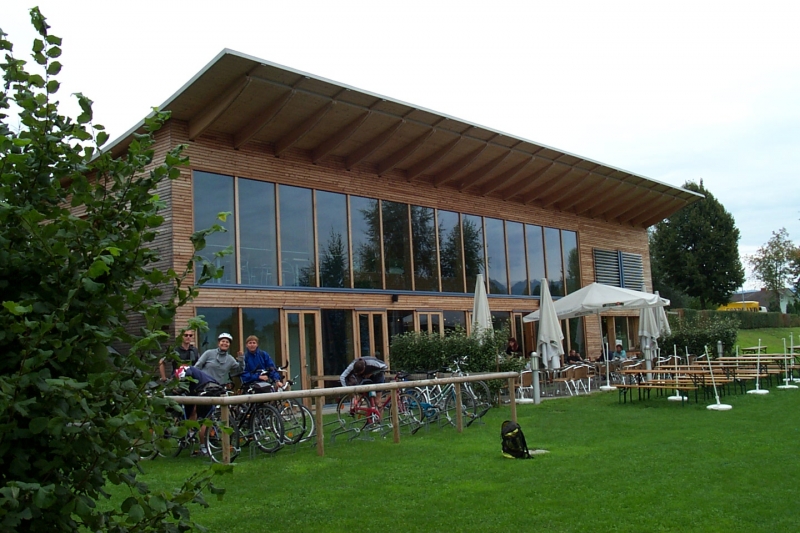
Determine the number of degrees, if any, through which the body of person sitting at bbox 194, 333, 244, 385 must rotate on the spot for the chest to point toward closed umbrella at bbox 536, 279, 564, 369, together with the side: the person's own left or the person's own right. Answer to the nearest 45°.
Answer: approximately 135° to the person's own left

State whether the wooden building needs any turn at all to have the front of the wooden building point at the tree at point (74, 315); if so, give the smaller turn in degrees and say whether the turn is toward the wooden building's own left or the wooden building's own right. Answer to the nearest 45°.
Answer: approximately 45° to the wooden building's own right

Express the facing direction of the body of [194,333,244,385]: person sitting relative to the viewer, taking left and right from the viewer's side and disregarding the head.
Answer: facing the viewer

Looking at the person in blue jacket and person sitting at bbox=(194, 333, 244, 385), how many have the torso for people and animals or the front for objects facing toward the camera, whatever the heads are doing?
2

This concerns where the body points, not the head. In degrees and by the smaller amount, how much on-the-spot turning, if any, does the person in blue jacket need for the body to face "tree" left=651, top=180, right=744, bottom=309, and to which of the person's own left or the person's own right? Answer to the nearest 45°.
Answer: approximately 135° to the person's own left

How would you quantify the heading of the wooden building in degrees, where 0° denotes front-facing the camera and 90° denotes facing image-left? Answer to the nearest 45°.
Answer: approximately 315°

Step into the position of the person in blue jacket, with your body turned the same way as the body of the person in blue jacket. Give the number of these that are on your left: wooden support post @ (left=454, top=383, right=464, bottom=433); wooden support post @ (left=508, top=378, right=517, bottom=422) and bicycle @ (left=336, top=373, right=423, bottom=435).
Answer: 3

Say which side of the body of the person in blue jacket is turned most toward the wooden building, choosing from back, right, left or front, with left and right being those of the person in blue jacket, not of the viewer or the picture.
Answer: back

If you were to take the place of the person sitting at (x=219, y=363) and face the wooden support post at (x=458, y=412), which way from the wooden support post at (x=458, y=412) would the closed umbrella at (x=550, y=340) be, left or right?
left

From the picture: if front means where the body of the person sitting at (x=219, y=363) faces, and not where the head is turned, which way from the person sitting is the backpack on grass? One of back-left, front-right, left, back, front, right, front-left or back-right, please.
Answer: front-left
